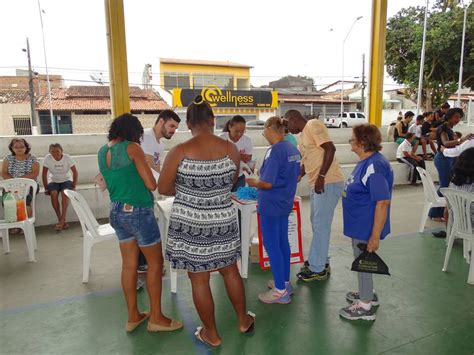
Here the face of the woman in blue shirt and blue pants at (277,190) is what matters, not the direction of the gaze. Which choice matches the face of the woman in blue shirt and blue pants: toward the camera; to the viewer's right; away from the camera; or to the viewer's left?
to the viewer's left

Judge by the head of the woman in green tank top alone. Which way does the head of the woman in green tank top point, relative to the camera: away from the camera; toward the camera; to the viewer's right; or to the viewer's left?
away from the camera

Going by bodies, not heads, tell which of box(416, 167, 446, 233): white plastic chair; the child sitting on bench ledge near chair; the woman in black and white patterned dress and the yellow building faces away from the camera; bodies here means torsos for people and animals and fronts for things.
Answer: the woman in black and white patterned dress

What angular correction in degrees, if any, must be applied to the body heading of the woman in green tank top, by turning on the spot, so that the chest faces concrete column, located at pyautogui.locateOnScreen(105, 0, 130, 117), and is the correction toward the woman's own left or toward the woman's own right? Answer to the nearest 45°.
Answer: approximately 45° to the woman's own left

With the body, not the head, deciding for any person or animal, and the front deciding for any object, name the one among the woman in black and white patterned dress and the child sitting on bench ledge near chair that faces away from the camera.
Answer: the woman in black and white patterned dress

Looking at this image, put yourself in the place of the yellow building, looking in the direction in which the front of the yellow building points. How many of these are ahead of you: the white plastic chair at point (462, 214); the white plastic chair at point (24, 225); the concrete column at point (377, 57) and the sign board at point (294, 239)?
4

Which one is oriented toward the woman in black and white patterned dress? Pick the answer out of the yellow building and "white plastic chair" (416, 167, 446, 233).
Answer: the yellow building

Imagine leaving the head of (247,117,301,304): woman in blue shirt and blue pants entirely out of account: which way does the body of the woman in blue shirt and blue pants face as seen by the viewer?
to the viewer's left

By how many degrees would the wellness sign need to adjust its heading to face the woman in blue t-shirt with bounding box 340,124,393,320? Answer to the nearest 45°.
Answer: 0° — it already faces them

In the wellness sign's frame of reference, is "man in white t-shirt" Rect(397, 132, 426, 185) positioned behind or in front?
in front
